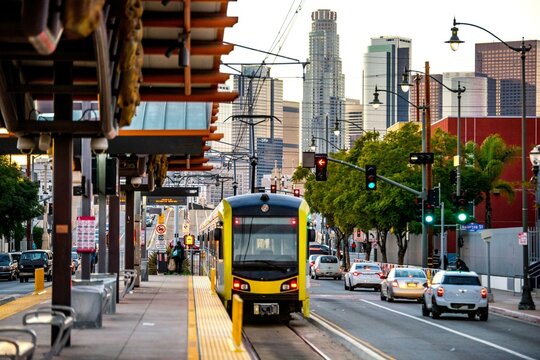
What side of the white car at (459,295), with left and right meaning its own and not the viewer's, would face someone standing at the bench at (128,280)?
left

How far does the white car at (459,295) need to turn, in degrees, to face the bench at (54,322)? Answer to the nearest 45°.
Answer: approximately 180°

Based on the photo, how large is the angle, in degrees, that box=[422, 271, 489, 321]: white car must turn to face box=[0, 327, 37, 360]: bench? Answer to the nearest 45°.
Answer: approximately 180°

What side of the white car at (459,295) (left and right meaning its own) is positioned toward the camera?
back

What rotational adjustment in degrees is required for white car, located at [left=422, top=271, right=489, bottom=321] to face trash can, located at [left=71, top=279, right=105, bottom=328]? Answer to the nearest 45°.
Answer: approximately 135° to its left
